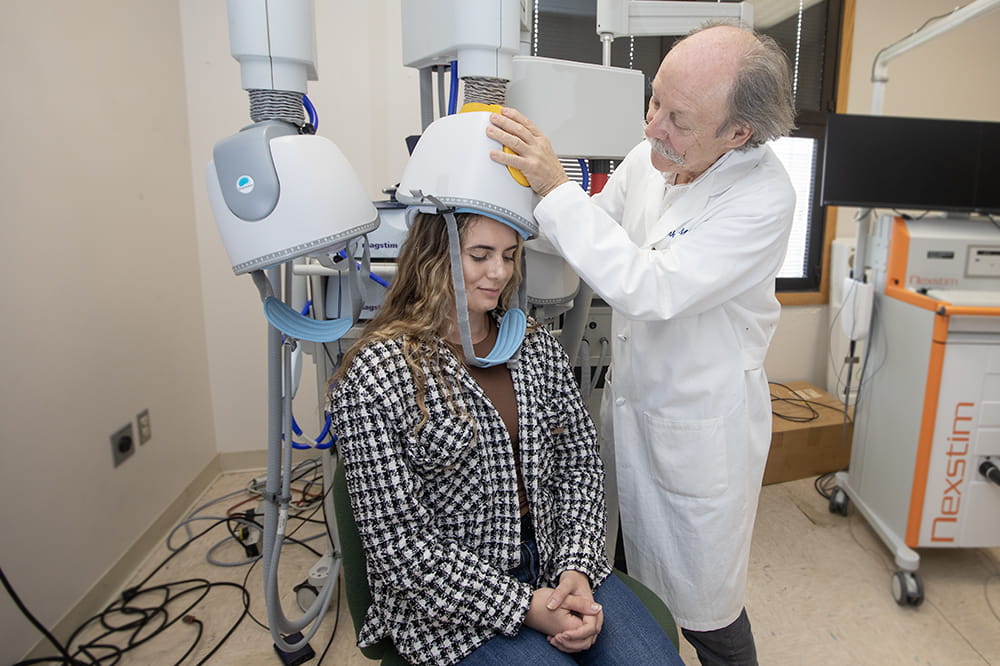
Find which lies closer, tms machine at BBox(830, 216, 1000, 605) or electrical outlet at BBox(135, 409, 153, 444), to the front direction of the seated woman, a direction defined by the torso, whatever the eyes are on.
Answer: the tms machine

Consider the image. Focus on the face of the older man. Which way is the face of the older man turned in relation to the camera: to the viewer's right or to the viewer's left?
to the viewer's left

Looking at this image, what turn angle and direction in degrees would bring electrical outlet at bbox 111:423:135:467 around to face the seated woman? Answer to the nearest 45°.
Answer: approximately 45° to its right

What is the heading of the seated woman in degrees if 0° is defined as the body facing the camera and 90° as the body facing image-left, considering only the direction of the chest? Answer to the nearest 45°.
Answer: approximately 315°

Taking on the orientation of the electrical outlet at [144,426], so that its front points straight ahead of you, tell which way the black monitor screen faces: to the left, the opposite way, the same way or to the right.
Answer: to the right

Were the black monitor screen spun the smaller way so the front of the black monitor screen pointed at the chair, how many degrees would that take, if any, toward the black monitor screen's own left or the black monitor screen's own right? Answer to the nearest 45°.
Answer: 0° — it already faces it

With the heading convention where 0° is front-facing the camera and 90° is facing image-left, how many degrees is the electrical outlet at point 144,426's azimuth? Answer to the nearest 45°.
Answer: approximately 315°

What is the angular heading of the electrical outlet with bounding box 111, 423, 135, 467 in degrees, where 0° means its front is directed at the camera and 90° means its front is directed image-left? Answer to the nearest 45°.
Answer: approximately 315°

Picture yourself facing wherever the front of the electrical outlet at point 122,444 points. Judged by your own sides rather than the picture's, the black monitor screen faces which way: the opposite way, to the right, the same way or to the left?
to the right
